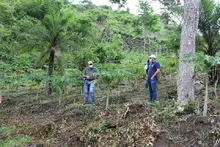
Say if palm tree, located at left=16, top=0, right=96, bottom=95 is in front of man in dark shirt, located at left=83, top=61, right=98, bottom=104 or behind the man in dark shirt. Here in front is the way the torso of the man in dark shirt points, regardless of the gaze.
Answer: behind

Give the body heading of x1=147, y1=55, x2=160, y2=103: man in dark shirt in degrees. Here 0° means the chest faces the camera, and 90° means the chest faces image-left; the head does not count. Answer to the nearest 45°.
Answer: approximately 45°

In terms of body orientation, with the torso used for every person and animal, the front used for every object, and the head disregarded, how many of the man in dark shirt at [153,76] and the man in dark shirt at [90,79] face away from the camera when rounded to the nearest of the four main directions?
0

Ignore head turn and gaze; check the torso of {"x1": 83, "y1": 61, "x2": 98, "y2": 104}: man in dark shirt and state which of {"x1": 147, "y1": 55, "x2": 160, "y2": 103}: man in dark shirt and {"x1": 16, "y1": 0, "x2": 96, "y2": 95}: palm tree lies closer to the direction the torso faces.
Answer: the man in dark shirt

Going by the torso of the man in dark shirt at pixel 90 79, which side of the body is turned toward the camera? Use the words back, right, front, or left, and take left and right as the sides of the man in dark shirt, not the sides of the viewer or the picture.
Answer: front

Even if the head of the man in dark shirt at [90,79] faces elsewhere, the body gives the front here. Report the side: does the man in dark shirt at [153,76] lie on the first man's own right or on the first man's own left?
on the first man's own left

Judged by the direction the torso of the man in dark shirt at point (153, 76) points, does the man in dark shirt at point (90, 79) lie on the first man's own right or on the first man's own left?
on the first man's own right

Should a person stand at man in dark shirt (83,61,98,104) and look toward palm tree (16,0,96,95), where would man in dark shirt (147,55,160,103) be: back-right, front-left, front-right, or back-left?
back-right

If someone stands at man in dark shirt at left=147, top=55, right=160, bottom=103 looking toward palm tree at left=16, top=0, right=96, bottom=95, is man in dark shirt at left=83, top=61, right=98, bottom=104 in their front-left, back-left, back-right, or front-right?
front-left
